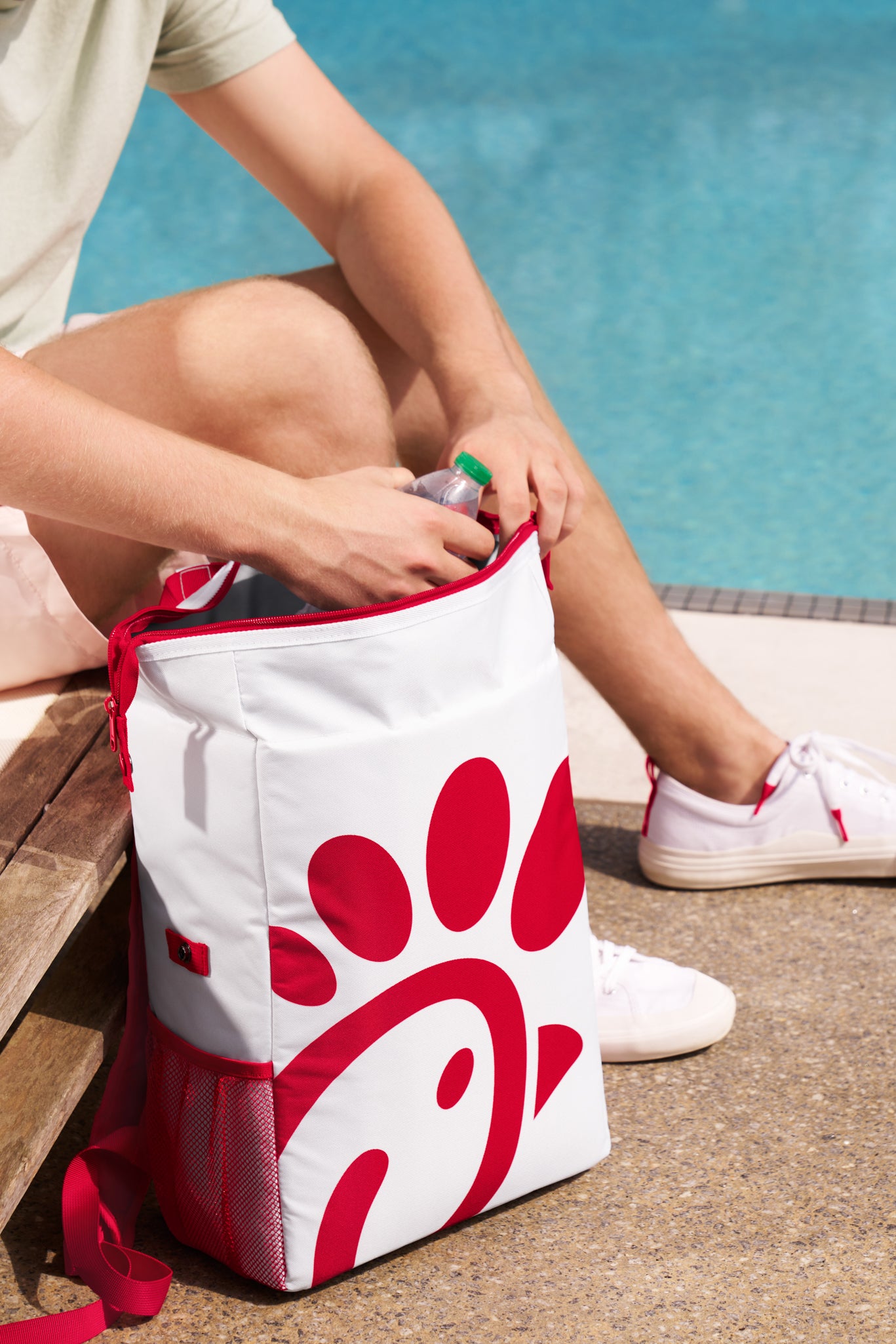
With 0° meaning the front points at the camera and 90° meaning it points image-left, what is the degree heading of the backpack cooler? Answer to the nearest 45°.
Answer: approximately 315°
